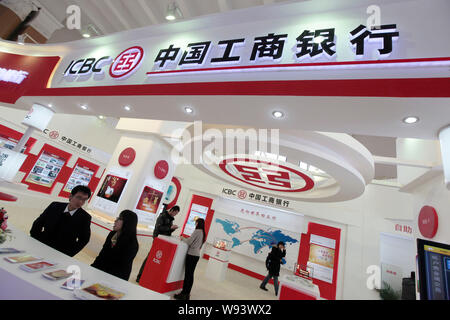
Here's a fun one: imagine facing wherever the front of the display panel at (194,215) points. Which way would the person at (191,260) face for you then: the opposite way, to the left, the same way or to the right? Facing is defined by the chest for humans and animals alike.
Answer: to the right

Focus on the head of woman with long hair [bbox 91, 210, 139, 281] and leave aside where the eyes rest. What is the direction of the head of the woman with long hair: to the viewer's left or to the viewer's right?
to the viewer's left

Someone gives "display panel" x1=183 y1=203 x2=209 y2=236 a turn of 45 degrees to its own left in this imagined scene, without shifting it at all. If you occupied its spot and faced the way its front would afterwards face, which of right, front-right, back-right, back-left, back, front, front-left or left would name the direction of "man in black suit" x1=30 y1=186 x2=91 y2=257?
front-right

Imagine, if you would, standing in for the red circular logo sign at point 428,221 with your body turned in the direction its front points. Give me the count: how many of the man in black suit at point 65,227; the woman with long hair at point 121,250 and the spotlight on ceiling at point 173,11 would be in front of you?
3

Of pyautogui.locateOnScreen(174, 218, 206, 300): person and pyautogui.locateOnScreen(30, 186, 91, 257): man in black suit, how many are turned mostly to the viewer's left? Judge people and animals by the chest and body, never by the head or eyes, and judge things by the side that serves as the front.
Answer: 1

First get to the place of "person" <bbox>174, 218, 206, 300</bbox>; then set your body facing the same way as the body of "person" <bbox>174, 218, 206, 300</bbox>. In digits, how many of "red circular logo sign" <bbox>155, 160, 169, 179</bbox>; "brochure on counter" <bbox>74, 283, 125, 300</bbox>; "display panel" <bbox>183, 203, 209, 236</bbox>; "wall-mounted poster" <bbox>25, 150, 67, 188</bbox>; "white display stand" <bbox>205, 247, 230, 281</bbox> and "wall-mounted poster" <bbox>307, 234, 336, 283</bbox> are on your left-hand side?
1

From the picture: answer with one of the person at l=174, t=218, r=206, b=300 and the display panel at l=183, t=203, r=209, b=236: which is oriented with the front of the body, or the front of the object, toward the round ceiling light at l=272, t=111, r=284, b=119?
the display panel

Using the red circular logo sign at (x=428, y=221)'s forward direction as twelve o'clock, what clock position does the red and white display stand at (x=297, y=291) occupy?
The red and white display stand is roughly at 1 o'clock from the red circular logo sign.

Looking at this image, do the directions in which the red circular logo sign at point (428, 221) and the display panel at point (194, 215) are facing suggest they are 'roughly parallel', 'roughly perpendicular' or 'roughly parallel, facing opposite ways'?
roughly perpendicular

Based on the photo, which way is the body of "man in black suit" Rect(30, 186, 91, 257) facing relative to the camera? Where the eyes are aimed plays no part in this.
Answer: toward the camera

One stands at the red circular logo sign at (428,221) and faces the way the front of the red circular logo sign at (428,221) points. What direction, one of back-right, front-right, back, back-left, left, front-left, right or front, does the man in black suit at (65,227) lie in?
front

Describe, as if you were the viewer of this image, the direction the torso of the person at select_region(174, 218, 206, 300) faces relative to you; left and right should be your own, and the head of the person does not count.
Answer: facing to the left of the viewer

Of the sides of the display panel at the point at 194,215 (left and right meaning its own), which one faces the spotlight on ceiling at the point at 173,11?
front

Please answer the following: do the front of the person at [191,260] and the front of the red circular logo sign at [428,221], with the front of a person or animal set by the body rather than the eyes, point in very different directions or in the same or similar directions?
same or similar directions

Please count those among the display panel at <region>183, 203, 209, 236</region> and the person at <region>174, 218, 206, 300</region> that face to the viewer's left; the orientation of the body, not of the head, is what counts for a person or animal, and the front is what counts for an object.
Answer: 1

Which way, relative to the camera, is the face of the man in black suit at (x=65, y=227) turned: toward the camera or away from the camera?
toward the camera
